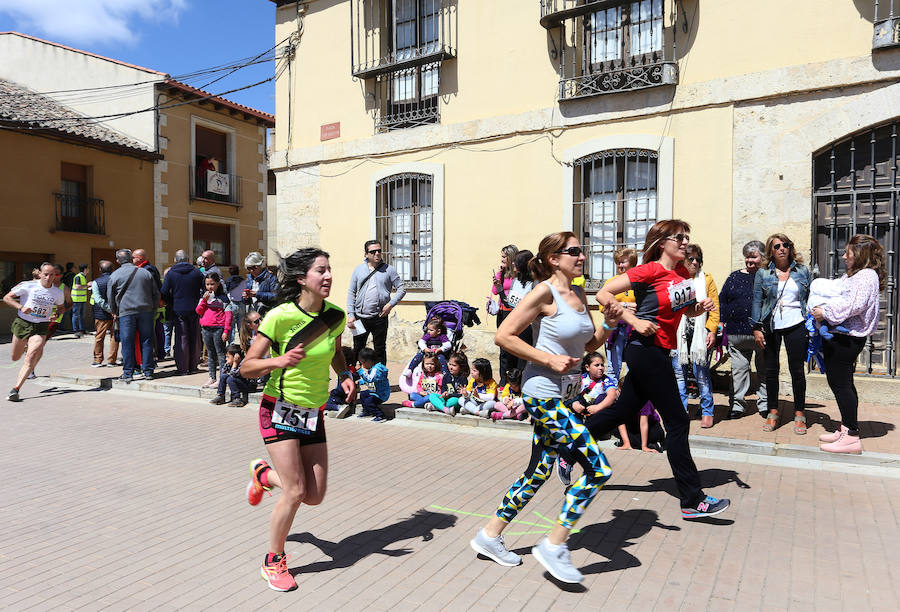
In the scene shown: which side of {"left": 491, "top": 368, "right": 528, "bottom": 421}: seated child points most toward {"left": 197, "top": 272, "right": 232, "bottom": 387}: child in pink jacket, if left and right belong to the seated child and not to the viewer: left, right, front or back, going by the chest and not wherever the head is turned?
right

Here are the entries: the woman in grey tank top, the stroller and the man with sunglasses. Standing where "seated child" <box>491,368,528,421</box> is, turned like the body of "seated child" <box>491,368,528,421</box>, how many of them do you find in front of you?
1

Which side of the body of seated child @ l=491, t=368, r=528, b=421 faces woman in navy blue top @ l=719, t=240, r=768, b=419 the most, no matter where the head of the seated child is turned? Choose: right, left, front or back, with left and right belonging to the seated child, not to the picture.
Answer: left

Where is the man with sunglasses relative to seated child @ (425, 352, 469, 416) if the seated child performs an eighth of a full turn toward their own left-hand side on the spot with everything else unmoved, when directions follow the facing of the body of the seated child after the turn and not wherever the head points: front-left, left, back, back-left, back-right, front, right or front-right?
back-right

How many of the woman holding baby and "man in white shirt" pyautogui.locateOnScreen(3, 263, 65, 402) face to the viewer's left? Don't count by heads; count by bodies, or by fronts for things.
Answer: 1

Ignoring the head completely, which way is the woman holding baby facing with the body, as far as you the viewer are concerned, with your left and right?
facing to the left of the viewer

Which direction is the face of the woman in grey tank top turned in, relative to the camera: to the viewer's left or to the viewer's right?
to the viewer's right
